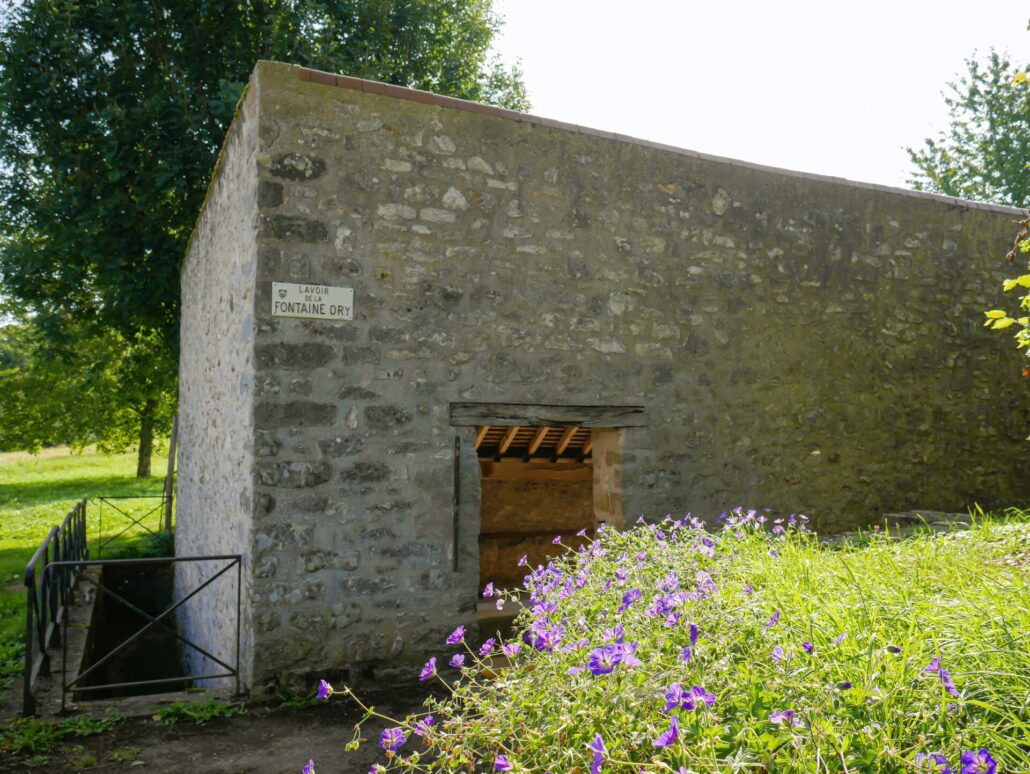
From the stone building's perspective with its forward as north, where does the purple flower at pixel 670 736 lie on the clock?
The purple flower is roughly at 1 o'clock from the stone building.

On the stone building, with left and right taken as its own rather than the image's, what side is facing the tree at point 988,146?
left

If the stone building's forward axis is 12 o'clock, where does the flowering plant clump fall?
The flowering plant clump is roughly at 1 o'clock from the stone building.

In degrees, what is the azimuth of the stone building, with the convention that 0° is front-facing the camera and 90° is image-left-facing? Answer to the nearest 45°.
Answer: approximately 315°

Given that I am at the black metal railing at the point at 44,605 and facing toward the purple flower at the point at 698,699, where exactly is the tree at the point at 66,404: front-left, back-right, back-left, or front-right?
back-left

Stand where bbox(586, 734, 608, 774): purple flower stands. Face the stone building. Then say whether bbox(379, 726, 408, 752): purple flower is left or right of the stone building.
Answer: left

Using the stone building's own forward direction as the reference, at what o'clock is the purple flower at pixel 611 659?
The purple flower is roughly at 1 o'clock from the stone building.

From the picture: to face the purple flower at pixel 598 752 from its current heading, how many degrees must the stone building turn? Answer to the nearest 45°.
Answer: approximately 45° to its right

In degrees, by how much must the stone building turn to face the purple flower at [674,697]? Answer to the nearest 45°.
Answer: approximately 45° to its right

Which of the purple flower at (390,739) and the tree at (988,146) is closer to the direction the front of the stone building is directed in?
the purple flower
